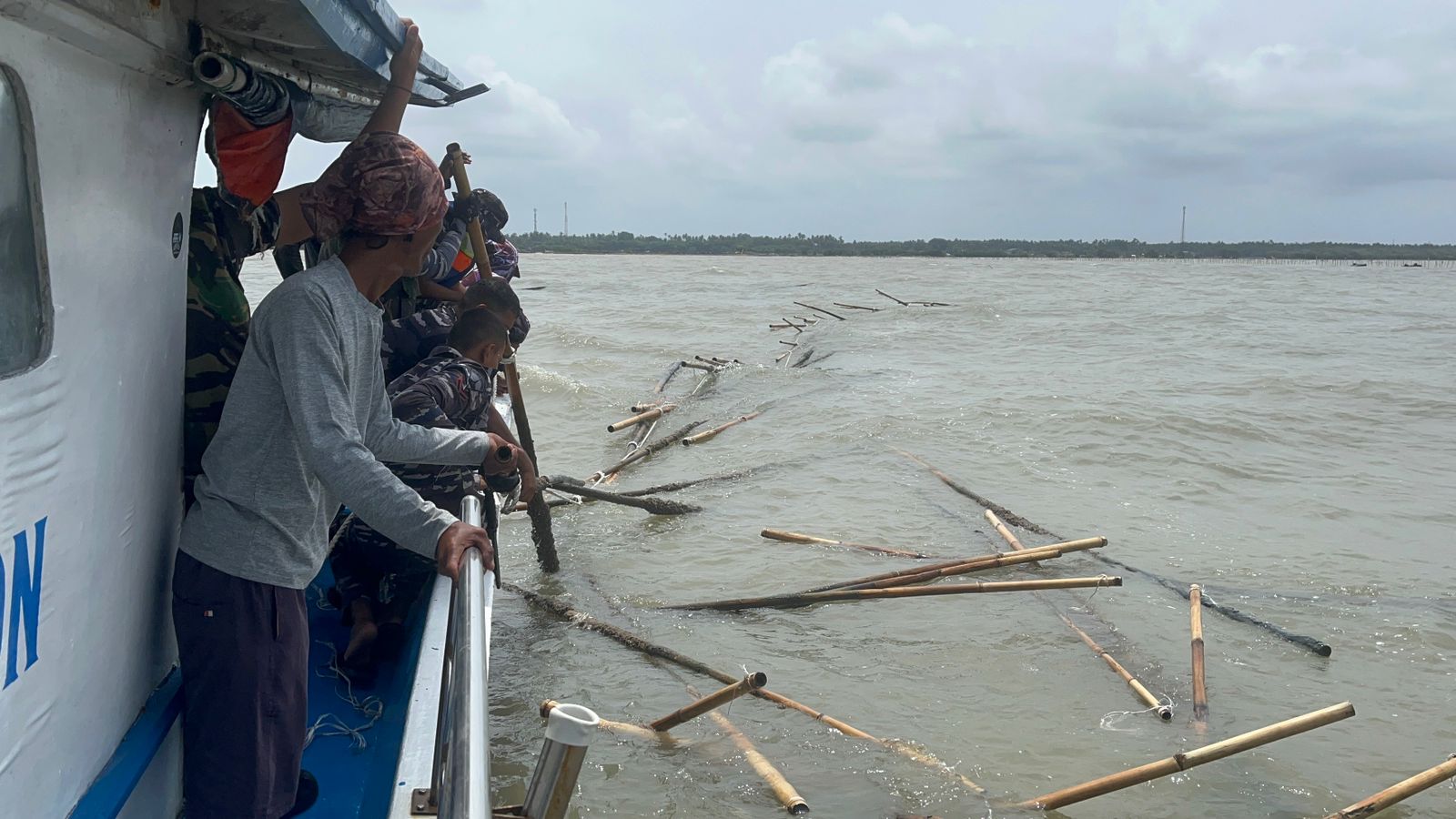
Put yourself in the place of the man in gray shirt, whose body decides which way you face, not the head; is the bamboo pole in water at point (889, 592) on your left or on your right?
on your left

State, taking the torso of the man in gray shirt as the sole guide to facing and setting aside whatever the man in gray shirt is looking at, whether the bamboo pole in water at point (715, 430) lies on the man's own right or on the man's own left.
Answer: on the man's own left

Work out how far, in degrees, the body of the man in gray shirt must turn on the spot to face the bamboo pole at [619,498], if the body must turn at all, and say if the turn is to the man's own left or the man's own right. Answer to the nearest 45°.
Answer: approximately 90° to the man's own left

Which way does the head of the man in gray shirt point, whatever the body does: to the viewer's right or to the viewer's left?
to the viewer's right

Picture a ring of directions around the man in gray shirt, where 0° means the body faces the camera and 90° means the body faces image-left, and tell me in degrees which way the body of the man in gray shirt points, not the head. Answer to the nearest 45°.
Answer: approximately 270°

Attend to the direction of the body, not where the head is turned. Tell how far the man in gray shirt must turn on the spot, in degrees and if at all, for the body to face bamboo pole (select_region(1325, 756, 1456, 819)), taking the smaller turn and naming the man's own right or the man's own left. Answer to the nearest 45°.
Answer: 0° — they already face it
